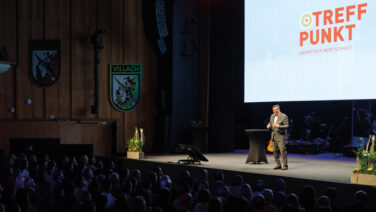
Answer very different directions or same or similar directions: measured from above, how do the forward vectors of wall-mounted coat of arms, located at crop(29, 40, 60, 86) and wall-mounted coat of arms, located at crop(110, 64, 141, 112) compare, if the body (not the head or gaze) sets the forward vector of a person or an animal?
same or similar directions

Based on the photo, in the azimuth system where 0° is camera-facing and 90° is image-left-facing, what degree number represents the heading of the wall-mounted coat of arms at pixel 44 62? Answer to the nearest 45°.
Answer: approximately 0°

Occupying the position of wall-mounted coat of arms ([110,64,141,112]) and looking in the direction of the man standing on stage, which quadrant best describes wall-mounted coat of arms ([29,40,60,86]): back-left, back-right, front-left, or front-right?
back-right

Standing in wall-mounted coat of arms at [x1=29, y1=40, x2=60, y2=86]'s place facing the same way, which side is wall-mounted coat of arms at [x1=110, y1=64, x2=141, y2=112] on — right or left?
on its left

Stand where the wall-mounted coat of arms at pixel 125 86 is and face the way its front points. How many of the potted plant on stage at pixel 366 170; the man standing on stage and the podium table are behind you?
0

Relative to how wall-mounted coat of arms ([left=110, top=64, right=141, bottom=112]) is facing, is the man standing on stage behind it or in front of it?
in front

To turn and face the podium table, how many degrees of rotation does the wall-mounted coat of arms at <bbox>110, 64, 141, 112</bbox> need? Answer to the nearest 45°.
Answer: approximately 45° to its left

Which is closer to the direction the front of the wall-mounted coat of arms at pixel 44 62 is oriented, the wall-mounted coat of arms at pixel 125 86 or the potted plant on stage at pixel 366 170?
the potted plant on stage

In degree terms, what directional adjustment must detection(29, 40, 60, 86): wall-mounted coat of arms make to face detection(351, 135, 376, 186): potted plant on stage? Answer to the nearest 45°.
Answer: approximately 45° to its left

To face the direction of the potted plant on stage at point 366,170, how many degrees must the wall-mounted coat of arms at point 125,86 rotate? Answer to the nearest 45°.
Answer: approximately 45° to its left

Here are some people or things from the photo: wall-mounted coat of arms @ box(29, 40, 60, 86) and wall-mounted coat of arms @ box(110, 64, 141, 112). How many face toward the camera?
2

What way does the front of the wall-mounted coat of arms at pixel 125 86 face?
toward the camera

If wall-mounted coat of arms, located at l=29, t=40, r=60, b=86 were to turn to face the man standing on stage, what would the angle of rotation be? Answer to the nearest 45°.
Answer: approximately 45° to its left

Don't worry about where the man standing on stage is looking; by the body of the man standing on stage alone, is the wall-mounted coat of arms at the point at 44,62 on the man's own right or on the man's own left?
on the man's own right

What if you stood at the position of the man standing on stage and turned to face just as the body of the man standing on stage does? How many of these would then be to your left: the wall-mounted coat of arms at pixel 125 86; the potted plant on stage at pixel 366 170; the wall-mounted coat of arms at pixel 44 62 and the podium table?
1

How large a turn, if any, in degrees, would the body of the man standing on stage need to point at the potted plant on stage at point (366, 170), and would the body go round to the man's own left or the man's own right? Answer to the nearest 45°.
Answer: approximately 90° to the man's own left

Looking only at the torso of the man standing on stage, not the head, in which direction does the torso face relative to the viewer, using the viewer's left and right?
facing the viewer and to the left of the viewer

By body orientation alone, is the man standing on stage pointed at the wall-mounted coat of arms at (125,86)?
no
